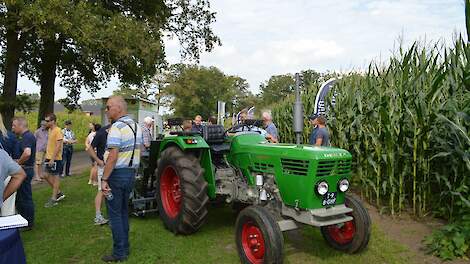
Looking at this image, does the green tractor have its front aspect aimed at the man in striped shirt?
no

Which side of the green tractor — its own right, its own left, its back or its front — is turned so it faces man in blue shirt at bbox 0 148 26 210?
right

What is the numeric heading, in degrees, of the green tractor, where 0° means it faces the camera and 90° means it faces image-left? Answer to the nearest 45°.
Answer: approximately 315°

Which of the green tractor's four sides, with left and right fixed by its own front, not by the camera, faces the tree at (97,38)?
back

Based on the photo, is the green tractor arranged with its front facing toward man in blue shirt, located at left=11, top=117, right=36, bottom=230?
no

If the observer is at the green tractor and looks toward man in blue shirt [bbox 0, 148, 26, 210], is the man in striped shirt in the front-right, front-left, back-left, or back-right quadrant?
front-right

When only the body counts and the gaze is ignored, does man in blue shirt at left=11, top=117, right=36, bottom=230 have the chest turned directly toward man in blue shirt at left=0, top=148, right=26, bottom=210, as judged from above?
no
